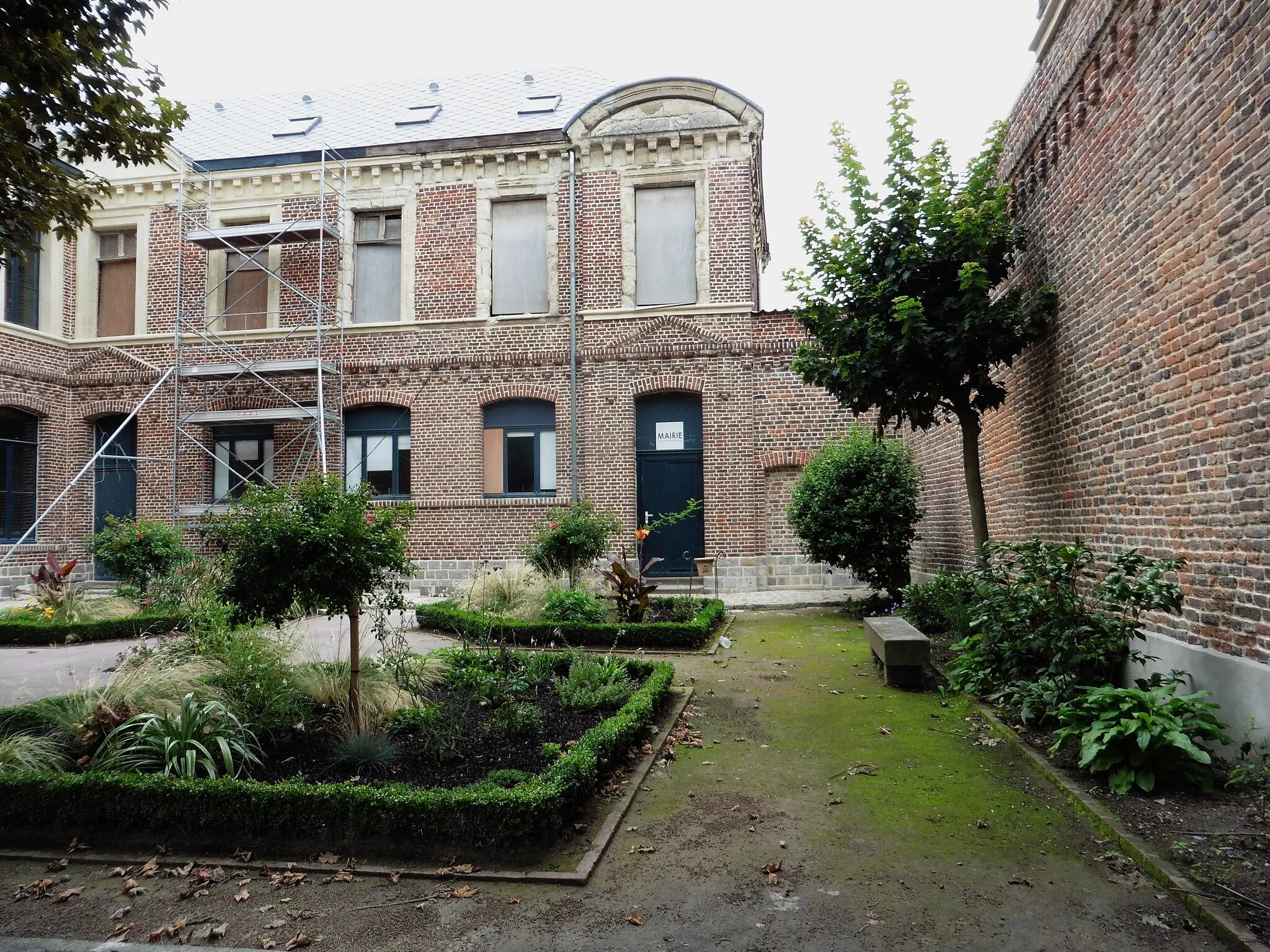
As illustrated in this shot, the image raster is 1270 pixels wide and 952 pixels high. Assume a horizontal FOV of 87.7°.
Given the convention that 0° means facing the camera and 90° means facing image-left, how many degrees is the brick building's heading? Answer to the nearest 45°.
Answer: approximately 0°

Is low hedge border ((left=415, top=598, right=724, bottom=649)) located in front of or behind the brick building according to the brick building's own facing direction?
in front

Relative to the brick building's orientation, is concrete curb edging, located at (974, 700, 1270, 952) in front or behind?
in front

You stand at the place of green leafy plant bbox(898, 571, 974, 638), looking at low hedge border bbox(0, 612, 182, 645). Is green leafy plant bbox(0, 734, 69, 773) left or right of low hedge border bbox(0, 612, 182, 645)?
left

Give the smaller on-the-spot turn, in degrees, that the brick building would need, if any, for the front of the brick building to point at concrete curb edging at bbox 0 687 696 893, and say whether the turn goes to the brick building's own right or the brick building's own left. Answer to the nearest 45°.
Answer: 0° — it already faces it

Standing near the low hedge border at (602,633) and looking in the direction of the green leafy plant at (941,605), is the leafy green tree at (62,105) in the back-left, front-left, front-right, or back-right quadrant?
back-right

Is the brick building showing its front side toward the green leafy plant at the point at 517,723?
yes
